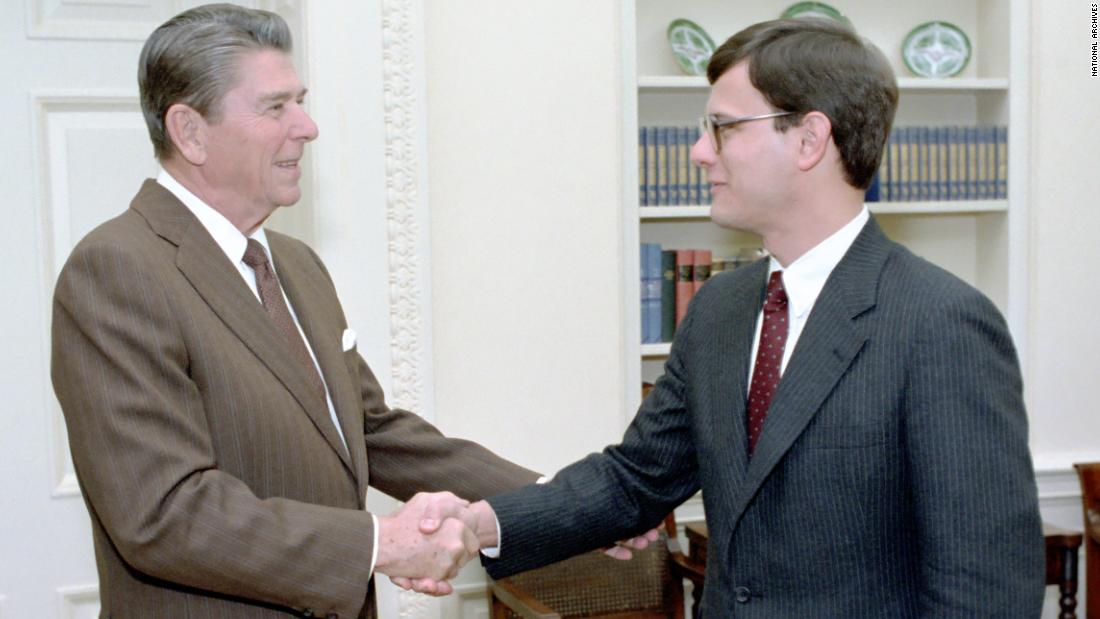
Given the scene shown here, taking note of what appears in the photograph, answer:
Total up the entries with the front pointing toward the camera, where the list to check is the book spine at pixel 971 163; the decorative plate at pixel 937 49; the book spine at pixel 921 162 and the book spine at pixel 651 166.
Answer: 4

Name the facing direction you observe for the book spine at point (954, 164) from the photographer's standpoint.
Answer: facing the viewer

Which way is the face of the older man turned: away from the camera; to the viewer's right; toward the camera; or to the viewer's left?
to the viewer's right

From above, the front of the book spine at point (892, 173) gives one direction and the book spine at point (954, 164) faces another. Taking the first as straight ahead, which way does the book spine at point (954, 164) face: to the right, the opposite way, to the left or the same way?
the same way

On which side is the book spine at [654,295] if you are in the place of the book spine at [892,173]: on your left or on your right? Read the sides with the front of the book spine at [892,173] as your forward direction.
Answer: on your right

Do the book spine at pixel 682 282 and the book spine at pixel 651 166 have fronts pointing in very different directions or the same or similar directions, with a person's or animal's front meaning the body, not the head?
same or similar directions

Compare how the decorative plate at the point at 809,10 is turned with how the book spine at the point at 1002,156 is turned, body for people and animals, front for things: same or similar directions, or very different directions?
same or similar directions

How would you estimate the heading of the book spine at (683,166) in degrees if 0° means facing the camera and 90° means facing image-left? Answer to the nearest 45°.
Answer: approximately 0°

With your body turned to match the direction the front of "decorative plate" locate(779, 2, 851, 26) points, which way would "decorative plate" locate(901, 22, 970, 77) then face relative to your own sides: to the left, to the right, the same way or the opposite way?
the same way

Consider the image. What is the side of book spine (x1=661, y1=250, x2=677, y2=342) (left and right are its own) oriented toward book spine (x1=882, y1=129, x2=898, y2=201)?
left

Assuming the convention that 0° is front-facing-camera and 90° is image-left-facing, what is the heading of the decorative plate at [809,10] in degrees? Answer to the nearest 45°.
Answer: approximately 0°

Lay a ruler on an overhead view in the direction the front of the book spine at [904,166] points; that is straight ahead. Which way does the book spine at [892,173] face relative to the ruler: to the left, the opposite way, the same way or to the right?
the same way

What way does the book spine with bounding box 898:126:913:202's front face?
toward the camera

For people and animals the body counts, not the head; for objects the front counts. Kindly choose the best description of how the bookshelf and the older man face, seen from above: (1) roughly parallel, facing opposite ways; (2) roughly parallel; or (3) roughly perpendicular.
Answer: roughly perpendicular
